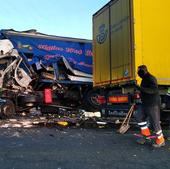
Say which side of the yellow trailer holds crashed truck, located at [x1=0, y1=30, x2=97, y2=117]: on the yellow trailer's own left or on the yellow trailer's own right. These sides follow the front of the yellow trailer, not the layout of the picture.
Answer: on the yellow trailer's own left

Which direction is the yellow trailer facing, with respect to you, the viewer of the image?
facing away from the viewer and to the right of the viewer
